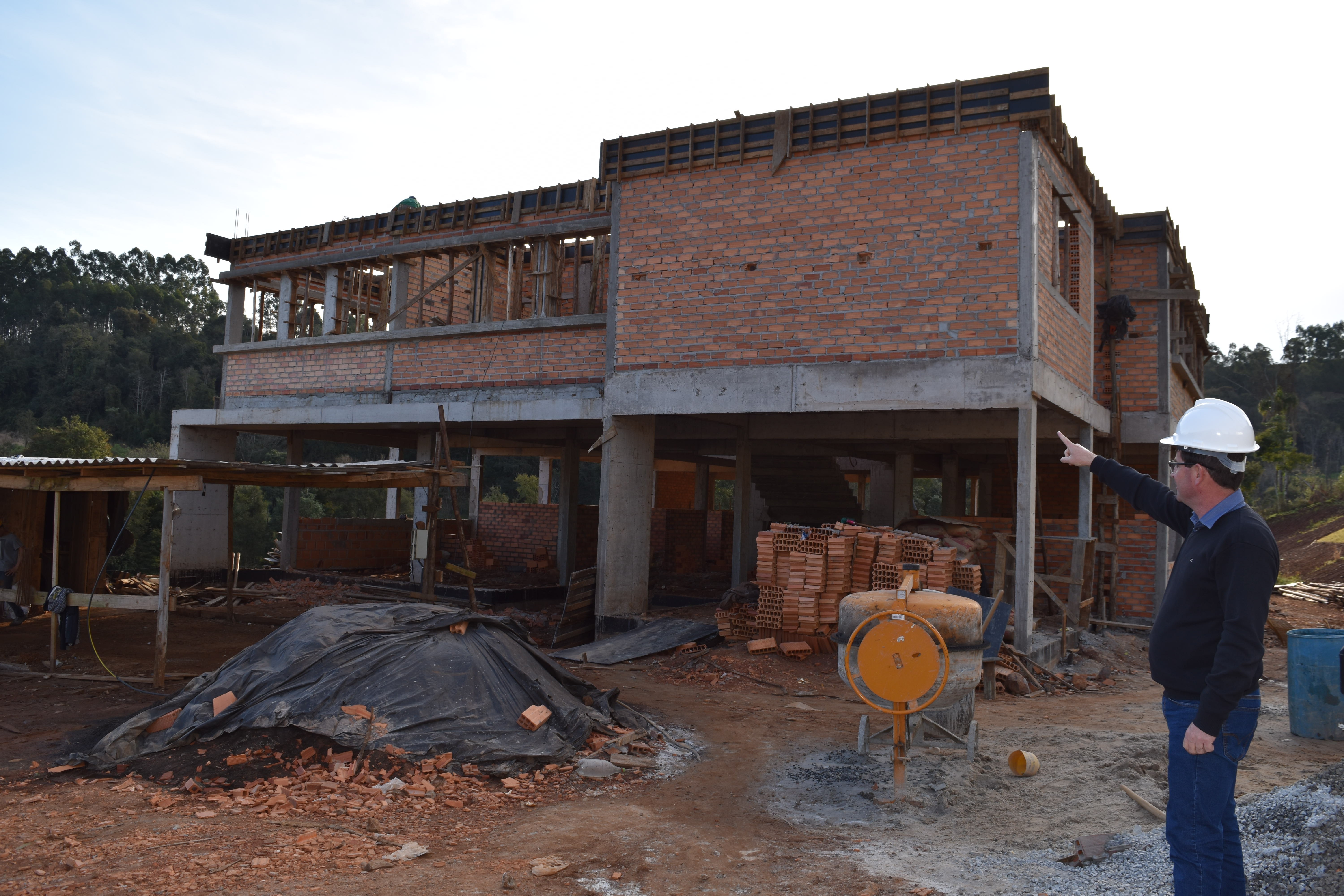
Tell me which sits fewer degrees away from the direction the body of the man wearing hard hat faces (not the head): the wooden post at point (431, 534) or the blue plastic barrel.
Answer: the wooden post

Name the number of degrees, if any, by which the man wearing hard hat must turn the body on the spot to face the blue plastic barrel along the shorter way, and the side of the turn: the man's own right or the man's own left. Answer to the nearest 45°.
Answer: approximately 90° to the man's own right

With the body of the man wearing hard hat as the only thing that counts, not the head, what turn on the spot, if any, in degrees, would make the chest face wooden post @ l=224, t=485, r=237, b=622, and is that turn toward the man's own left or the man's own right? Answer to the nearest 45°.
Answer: approximately 45° to the man's own right

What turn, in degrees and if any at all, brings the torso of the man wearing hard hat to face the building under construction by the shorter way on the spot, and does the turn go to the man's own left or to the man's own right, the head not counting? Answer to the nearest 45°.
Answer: approximately 45° to the man's own right

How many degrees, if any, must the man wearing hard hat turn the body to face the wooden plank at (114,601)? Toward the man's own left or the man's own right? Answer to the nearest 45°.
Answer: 0° — they already face it

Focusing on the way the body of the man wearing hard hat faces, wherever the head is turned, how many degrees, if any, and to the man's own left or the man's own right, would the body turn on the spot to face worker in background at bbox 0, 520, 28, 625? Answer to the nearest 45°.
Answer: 0° — they already face them

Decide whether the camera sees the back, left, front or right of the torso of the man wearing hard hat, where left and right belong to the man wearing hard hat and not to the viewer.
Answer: left

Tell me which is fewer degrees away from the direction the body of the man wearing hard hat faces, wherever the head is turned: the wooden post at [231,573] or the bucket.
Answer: the wooden post
